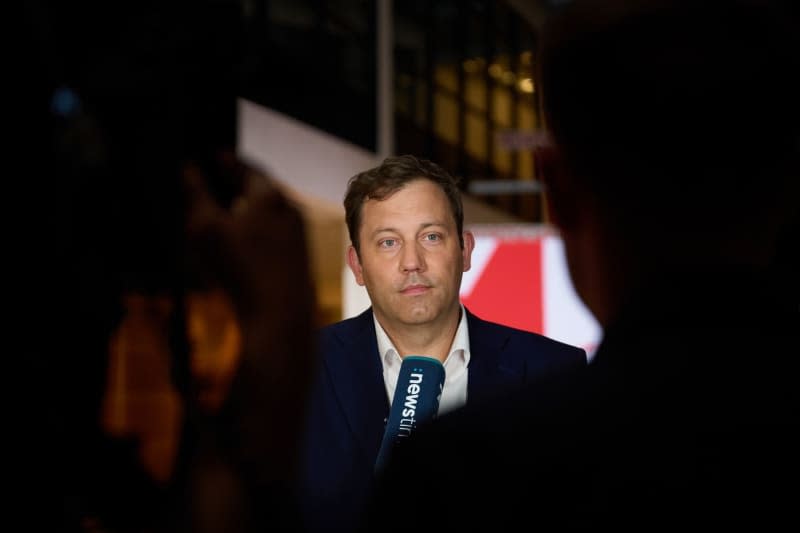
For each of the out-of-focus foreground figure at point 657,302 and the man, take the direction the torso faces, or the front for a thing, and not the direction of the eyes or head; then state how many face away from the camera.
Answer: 1

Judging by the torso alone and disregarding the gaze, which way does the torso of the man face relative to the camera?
toward the camera

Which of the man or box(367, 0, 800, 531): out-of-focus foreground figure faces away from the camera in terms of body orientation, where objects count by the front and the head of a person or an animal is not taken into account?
the out-of-focus foreground figure

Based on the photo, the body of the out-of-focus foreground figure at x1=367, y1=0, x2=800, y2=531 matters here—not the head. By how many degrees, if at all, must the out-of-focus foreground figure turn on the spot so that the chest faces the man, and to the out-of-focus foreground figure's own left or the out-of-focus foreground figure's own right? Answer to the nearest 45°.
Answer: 0° — they already face them

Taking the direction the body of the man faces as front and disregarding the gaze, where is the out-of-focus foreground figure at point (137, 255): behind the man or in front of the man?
in front

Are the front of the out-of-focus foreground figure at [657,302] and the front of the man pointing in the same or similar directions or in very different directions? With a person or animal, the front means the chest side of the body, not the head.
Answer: very different directions

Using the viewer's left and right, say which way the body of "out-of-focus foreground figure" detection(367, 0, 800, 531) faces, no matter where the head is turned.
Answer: facing away from the viewer

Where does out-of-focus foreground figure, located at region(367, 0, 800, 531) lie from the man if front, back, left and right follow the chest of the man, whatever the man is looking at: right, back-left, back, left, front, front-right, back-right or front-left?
front
